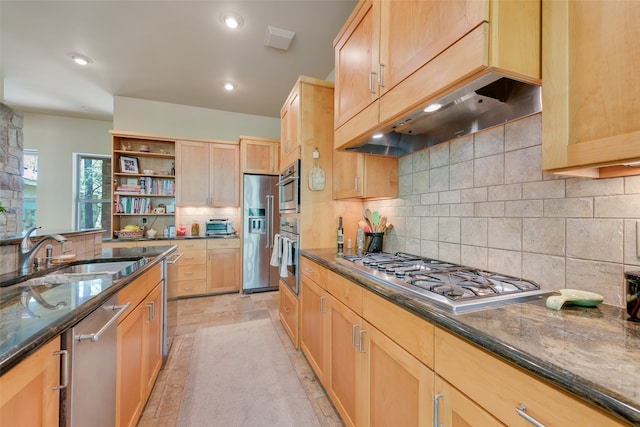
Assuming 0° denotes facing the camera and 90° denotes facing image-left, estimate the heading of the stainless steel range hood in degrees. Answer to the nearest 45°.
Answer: approximately 45°

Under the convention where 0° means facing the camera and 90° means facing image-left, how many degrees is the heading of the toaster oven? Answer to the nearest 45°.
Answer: approximately 0°

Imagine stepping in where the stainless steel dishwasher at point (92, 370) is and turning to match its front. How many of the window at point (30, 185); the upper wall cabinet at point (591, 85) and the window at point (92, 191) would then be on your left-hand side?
2

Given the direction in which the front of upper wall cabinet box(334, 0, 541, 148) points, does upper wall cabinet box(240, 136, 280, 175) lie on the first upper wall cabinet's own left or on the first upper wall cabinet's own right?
on the first upper wall cabinet's own right

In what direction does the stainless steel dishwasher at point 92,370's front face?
to the viewer's right

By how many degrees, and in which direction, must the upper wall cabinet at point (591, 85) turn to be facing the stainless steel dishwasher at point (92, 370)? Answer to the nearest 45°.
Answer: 0° — it already faces it

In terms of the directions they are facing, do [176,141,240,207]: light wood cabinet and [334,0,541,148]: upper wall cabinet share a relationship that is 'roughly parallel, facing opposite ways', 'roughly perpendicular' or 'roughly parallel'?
roughly perpendicular

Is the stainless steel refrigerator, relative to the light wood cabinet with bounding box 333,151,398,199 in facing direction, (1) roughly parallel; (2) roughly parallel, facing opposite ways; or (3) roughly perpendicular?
roughly perpendicular

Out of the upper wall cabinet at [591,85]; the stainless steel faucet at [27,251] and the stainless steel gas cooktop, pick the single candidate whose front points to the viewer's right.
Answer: the stainless steel faucet

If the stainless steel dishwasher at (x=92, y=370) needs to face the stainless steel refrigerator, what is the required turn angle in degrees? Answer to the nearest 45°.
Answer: approximately 45° to its left

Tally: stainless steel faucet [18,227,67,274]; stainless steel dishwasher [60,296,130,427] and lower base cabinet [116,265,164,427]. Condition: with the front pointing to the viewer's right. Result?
3

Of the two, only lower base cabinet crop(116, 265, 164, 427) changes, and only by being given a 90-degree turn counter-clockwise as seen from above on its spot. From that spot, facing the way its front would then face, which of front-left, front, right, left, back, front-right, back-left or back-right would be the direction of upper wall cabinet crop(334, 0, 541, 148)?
back-right

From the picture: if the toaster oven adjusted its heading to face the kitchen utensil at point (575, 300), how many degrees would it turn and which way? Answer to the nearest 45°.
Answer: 0° — it already faces it

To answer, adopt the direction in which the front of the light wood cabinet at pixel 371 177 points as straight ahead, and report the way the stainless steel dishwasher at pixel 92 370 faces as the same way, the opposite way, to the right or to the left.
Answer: the opposite way

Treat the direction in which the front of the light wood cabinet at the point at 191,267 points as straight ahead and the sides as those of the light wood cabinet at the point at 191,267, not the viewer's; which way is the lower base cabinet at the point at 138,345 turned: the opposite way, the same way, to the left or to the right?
to the left

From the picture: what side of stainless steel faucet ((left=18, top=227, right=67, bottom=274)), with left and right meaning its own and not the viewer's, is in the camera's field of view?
right
